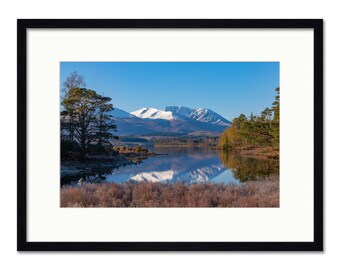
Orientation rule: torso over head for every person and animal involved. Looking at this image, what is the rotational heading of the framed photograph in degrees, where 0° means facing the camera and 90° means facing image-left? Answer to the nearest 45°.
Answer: approximately 0°
